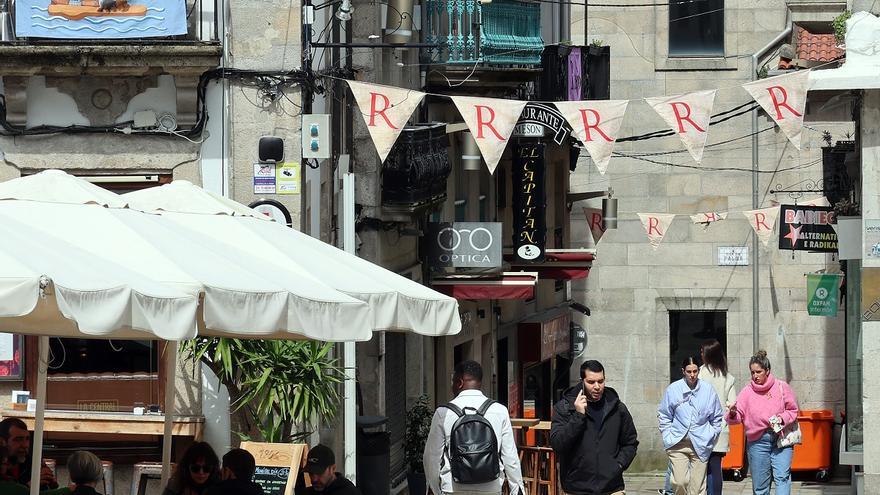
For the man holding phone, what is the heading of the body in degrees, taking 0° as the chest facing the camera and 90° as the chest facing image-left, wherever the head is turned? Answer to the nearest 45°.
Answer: approximately 0°

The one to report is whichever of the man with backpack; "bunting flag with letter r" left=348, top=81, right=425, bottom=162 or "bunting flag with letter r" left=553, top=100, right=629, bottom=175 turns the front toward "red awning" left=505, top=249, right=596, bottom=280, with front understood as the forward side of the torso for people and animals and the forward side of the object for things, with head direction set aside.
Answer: the man with backpack

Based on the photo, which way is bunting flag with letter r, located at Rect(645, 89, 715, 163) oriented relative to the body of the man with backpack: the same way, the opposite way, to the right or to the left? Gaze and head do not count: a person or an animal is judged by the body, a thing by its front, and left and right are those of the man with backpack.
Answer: the opposite way

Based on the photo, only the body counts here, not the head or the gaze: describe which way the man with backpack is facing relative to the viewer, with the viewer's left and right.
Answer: facing away from the viewer

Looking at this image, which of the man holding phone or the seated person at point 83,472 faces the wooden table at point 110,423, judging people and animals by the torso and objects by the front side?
the seated person

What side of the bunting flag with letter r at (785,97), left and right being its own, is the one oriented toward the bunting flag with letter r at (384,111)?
right

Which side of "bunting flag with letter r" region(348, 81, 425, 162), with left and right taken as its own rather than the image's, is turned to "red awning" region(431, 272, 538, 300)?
back
